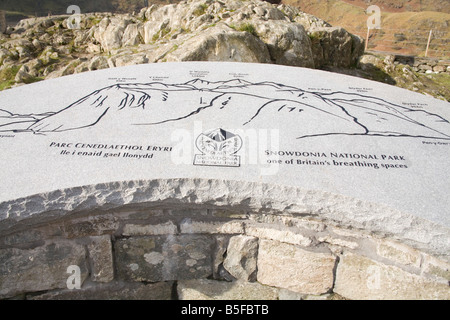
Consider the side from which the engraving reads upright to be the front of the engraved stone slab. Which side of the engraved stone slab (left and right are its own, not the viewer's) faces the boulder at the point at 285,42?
back

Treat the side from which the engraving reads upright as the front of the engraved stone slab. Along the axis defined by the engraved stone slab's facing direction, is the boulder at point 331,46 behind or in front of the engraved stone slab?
behind

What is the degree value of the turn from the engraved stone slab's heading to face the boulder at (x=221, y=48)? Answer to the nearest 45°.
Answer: approximately 180°

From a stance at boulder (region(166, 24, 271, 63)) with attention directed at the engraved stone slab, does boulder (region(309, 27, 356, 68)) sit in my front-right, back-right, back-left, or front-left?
back-left

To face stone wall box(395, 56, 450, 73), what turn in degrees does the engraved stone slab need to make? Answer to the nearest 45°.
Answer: approximately 135° to its left

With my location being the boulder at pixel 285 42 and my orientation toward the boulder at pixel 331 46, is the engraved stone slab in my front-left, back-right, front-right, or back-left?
back-right

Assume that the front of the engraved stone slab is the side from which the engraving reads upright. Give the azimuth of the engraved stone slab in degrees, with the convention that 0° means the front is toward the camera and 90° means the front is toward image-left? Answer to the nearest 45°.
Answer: approximately 0°
